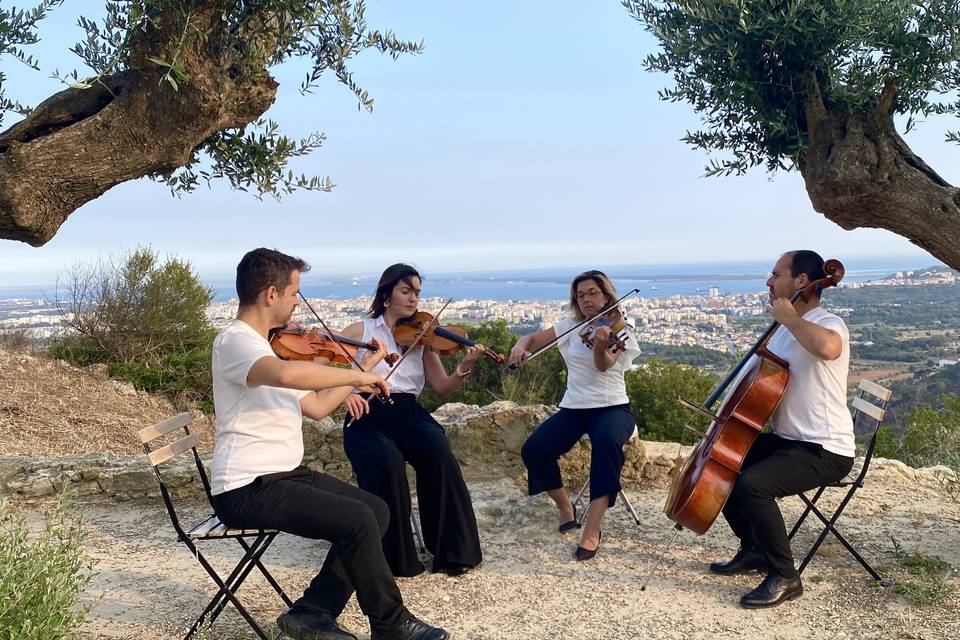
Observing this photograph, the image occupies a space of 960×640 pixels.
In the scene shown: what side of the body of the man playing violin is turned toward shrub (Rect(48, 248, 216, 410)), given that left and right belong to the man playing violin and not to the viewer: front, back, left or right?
left

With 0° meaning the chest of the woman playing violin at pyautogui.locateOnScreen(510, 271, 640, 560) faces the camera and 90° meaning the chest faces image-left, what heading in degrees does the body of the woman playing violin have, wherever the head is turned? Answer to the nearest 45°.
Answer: approximately 0°

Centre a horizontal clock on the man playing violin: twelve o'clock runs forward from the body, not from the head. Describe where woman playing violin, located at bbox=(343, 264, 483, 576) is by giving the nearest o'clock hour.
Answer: The woman playing violin is roughly at 10 o'clock from the man playing violin.

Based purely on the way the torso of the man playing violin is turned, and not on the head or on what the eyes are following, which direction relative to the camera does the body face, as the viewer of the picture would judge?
to the viewer's right

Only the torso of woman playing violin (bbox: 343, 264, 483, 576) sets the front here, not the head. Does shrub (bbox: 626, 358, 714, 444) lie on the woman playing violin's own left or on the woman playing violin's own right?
on the woman playing violin's own left

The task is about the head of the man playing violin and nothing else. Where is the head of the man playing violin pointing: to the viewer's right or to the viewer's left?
to the viewer's right

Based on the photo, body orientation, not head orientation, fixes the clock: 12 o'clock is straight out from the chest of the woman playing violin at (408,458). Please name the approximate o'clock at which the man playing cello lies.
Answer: The man playing cello is roughly at 11 o'clock from the woman playing violin.

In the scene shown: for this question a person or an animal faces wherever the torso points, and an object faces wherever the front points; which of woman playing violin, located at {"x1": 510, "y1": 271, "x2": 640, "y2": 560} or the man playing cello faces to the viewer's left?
the man playing cello

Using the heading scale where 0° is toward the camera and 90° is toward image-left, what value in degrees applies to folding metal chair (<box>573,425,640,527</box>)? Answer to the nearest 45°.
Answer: approximately 45°

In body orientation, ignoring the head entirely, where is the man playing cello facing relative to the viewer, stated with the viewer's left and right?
facing to the left of the viewer

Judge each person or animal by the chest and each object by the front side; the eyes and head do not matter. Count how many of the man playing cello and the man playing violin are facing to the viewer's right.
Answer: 1

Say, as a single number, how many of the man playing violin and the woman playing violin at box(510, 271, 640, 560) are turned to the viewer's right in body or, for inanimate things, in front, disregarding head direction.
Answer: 1
